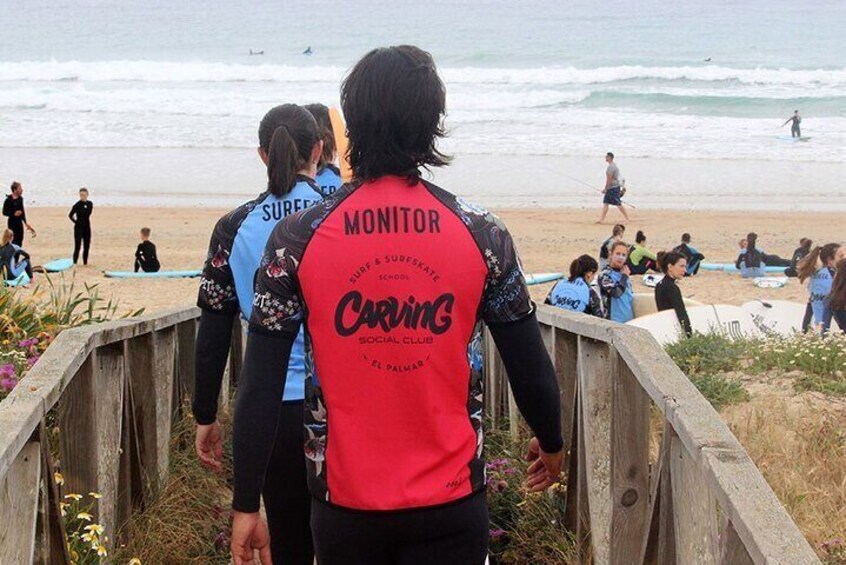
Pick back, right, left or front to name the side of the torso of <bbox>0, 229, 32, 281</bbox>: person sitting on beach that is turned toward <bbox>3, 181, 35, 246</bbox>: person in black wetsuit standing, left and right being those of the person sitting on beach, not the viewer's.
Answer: left

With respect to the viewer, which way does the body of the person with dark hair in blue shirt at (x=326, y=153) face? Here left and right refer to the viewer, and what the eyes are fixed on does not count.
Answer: facing away from the viewer

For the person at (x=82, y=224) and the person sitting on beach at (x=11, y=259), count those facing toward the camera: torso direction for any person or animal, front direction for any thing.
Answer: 1

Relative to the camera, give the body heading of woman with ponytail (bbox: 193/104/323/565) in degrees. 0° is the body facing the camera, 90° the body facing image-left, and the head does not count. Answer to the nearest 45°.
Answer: approximately 180°

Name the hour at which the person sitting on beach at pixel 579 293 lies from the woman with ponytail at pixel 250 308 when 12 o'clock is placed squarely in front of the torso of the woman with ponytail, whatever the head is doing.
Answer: The person sitting on beach is roughly at 1 o'clock from the woman with ponytail.

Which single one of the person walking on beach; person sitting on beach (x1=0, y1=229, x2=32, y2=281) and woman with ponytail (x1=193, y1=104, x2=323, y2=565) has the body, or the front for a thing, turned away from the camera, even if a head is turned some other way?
the woman with ponytail

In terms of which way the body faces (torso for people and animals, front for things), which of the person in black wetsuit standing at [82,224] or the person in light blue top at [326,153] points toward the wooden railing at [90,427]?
the person in black wetsuit standing
